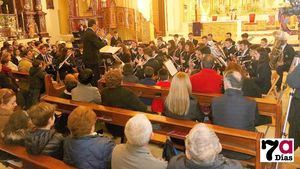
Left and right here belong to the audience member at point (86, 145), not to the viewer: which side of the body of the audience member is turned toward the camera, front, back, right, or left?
back

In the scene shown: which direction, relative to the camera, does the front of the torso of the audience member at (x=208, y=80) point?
away from the camera

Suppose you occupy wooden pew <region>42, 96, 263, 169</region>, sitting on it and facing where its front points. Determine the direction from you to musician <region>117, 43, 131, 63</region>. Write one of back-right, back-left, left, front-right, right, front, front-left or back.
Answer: front-left

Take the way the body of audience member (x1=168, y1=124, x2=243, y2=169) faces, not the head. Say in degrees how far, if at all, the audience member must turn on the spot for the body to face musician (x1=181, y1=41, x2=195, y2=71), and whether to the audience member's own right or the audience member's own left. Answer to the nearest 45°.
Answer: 0° — they already face them

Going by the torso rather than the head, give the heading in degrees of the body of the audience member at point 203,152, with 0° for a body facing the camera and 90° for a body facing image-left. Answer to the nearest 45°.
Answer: approximately 180°

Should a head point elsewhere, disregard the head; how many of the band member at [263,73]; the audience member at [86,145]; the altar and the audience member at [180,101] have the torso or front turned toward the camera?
1

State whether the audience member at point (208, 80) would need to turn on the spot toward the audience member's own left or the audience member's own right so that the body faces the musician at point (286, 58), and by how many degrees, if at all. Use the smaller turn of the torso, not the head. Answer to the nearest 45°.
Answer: approximately 45° to the audience member's own right

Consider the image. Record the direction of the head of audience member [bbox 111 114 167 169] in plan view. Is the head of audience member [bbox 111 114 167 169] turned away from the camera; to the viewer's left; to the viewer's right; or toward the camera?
away from the camera

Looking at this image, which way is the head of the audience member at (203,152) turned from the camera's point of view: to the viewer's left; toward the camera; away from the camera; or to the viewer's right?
away from the camera

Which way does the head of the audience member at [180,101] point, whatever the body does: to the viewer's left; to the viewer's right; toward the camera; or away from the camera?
away from the camera

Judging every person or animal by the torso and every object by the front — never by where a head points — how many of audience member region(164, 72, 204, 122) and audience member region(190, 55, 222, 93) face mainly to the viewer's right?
0

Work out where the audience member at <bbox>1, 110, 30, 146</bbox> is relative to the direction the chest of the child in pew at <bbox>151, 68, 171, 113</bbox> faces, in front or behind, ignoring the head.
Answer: behind

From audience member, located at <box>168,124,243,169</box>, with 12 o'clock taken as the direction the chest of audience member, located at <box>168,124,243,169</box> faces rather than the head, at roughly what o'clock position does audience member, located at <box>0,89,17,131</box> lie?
audience member, located at <box>0,89,17,131</box> is roughly at 10 o'clock from audience member, located at <box>168,124,243,169</box>.

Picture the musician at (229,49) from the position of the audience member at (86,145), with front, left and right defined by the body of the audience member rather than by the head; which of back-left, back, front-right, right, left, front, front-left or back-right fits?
front-right

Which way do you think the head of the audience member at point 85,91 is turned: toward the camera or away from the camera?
away from the camera

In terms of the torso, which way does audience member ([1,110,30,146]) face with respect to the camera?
away from the camera

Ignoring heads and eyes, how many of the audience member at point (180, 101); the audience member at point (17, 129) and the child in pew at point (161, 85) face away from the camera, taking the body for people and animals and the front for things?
3

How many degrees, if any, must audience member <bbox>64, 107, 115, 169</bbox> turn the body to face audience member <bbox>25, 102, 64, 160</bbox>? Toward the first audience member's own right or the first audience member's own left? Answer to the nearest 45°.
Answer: approximately 45° to the first audience member's own left
